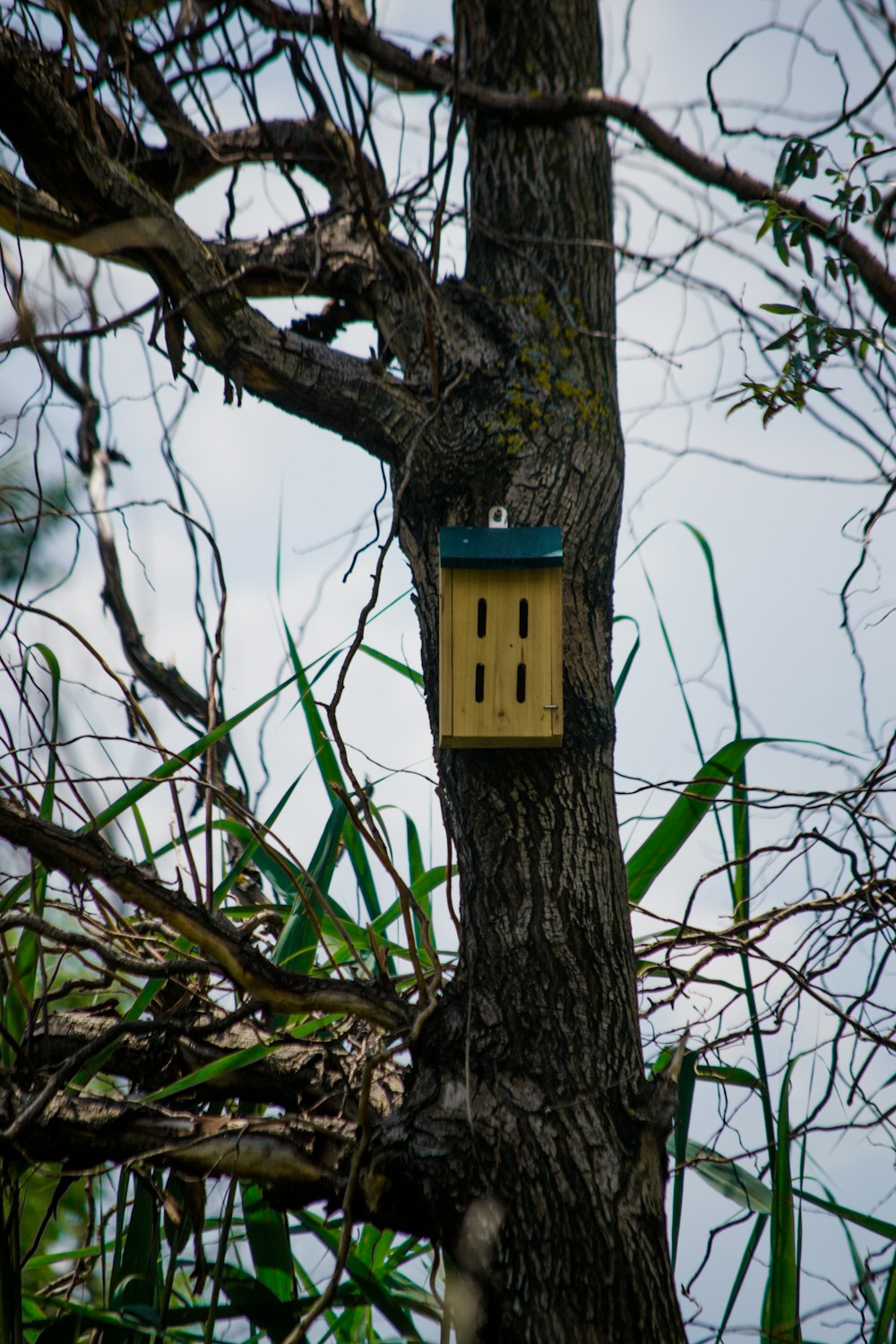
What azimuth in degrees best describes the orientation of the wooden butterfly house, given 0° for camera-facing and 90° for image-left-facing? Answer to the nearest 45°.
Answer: approximately 0°
